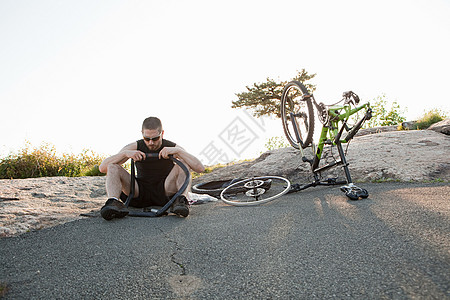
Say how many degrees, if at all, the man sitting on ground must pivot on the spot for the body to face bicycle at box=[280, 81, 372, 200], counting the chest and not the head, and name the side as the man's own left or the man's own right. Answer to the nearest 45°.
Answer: approximately 90° to the man's own left

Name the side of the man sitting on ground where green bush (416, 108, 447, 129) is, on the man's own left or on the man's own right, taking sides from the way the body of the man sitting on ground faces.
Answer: on the man's own left

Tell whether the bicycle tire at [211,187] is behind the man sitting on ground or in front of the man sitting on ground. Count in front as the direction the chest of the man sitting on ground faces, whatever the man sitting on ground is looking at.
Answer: behind

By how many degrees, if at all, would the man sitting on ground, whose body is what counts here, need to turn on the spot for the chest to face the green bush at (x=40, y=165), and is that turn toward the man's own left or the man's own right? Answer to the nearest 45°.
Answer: approximately 135° to the man's own right

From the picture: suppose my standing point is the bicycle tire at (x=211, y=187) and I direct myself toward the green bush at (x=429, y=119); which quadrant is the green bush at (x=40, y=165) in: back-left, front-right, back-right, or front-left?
front-left

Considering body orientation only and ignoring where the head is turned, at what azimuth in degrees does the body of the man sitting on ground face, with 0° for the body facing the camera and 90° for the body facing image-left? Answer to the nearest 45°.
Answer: approximately 0°

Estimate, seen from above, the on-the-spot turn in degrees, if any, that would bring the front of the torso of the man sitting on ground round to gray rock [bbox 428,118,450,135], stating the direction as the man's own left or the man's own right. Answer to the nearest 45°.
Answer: approximately 90° to the man's own left
